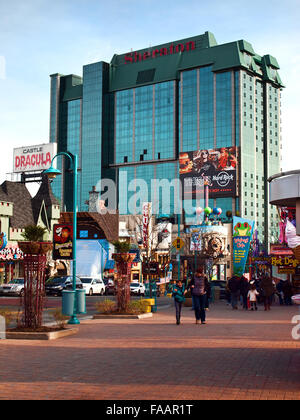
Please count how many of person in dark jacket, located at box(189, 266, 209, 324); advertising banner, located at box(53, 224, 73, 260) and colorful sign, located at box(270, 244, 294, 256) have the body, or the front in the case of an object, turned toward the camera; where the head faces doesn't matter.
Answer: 3

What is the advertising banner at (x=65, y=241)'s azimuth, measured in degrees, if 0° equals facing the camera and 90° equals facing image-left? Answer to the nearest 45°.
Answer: approximately 0°

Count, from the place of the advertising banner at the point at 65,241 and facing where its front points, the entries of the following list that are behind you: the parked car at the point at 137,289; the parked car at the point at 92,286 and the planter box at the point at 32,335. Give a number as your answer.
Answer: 2

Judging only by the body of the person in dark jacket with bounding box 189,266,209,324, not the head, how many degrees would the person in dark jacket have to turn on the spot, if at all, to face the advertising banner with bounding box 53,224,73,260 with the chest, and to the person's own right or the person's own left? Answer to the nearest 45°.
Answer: approximately 90° to the person's own right

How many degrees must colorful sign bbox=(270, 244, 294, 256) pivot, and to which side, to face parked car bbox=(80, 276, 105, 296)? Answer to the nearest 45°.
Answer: approximately 135° to its right

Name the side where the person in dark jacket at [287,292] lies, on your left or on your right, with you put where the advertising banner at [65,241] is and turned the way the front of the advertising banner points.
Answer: on your left

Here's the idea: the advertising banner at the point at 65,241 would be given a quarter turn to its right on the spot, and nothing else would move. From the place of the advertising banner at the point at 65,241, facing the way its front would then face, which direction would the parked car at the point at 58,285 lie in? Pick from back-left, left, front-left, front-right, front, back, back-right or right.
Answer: right

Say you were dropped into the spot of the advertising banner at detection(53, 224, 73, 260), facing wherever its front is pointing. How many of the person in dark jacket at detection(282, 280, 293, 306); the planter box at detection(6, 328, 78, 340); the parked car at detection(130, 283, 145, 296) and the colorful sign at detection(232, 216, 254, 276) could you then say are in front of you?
1

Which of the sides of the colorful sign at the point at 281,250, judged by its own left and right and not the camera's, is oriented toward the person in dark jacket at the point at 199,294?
front

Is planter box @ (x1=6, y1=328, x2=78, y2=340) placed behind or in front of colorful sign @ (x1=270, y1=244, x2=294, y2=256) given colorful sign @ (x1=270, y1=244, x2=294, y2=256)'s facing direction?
in front

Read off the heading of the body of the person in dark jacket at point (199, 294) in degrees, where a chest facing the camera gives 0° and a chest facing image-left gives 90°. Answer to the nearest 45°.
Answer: approximately 0°

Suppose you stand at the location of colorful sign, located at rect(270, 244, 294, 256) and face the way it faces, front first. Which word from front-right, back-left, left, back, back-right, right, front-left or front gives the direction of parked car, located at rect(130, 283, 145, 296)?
back-right

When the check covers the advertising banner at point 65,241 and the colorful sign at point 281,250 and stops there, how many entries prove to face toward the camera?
2
